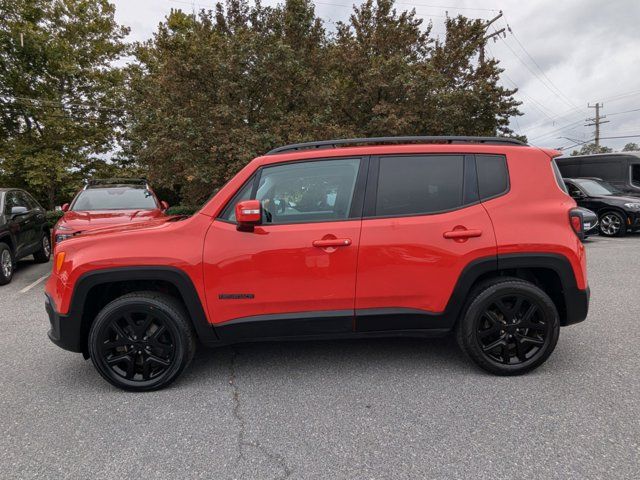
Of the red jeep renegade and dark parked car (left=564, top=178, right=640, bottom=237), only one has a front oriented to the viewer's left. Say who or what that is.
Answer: the red jeep renegade

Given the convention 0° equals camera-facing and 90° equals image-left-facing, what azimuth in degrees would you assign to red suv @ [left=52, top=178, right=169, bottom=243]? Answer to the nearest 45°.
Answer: approximately 0°

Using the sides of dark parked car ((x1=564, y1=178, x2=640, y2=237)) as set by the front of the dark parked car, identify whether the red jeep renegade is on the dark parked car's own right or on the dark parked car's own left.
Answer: on the dark parked car's own right

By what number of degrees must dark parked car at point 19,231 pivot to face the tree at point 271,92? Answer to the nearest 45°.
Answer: approximately 135° to its left

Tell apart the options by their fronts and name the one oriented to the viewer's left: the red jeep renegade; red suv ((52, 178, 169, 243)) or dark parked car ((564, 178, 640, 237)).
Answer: the red jeep renegade

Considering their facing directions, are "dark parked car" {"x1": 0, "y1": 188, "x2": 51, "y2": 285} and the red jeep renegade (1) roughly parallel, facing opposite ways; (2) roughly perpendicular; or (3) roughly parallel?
roughly perpendicular

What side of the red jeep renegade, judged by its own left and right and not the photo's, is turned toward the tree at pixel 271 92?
right

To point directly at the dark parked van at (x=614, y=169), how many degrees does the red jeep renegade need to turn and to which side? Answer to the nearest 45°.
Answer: approximately 135° to its right

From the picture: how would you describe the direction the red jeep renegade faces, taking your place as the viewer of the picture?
facing to the left of the viewer

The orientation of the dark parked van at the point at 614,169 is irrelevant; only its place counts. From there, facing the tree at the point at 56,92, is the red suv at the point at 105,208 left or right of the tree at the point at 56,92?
left

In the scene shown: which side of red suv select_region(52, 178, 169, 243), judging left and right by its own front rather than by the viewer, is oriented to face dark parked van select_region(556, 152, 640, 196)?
left

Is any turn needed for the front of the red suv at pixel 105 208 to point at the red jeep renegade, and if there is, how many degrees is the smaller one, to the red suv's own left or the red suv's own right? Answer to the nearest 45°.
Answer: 0° — it already faces it

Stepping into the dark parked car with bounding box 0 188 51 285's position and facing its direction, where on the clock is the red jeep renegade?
The red jeep renegade is roughly at 10 o'clock from the dark parked car.
